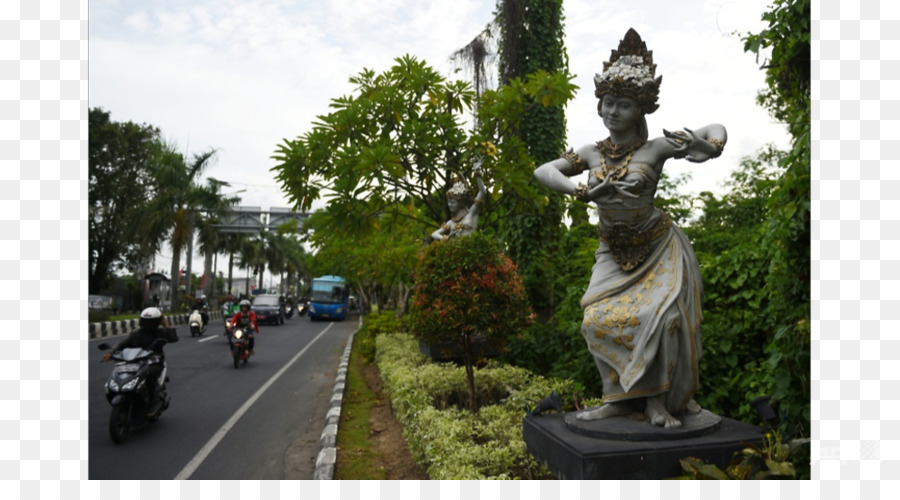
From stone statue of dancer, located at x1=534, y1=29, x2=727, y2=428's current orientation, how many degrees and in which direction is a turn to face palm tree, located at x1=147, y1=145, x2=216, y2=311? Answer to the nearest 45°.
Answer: approximately 90° to its right

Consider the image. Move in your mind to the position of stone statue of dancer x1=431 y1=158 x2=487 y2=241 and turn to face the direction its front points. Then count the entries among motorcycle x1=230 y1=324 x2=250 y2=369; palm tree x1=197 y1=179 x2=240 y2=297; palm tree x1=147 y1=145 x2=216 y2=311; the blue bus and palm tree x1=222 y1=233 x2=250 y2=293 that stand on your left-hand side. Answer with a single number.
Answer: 0

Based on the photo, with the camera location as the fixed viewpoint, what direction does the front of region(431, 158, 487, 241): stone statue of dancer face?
facing the viewer and to the left of the viewer

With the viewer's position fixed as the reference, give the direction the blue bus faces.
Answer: facing the viewer

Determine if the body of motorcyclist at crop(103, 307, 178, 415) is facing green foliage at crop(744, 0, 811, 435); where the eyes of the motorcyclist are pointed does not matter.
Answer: no

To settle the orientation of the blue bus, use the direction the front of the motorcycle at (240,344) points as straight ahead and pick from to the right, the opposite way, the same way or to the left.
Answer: the same way

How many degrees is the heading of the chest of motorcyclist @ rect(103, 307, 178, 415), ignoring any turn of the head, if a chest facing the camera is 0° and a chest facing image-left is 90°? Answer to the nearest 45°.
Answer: approximately 45°

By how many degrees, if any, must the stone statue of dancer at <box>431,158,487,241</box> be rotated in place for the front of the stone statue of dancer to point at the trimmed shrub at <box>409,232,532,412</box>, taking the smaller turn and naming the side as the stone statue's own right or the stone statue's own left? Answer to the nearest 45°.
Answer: approximately 45° to the stone statue's own left

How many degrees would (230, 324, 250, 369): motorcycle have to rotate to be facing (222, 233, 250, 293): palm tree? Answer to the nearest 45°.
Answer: approximately 180°

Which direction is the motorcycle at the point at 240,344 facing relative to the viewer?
toward the camera

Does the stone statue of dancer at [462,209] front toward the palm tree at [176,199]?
no

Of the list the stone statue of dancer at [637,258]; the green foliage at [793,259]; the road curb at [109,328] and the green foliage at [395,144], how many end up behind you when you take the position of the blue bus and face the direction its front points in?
0

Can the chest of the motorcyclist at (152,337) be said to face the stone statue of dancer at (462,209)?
no

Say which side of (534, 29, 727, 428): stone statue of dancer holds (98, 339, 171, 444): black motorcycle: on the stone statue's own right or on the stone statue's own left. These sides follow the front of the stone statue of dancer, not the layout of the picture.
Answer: on the stone statue's own right

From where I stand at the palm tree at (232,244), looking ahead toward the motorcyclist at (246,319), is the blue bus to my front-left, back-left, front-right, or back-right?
front-left

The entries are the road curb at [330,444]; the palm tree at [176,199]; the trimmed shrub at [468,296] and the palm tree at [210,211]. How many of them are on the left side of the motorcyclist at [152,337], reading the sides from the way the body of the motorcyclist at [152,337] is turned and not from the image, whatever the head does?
2
